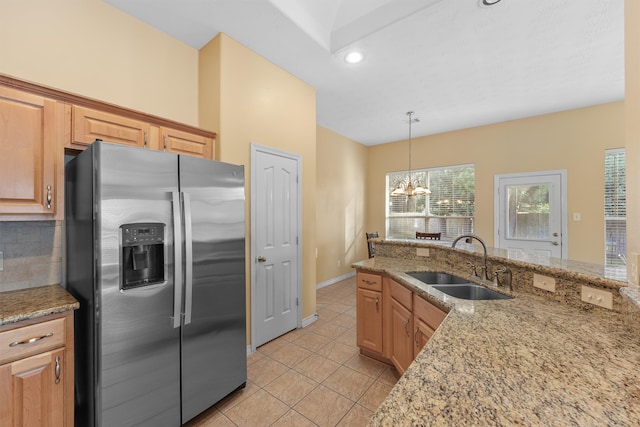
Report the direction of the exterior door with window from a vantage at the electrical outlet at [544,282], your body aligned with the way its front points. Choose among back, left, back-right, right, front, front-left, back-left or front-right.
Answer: back-right

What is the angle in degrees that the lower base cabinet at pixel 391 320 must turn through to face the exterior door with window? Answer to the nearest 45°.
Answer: approximately 180°

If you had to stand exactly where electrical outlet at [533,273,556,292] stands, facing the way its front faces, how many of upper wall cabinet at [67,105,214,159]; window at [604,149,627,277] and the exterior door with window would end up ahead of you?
1

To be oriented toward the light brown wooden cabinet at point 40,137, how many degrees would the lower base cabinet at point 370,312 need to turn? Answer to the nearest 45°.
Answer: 0° — it already faces it

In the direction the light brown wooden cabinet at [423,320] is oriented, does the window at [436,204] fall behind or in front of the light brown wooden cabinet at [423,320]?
behind

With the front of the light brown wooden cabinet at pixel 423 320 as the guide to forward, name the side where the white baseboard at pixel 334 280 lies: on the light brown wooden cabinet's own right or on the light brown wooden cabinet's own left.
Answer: on the light brown wooden cabinet's own right

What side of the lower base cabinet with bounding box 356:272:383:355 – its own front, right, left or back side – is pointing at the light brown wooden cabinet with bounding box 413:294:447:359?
left

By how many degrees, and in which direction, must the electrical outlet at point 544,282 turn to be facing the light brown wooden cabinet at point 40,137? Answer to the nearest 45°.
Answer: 0° — it already faces it

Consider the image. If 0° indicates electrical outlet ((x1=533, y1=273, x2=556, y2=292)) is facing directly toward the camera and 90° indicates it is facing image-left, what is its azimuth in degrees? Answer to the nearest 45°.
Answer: approximately 45°

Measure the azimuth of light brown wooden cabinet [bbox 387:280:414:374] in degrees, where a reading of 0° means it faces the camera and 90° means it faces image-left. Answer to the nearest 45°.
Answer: approximately 45°

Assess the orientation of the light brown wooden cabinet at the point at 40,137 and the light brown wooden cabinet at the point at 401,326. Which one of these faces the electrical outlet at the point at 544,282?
the light brown wooden cabinet at the point at 40,137

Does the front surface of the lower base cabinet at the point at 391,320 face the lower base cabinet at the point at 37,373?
yes
